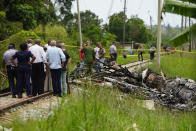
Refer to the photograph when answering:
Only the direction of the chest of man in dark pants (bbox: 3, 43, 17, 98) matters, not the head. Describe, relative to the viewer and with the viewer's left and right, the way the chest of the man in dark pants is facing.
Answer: facing away from the viewer and to the right of the viewer

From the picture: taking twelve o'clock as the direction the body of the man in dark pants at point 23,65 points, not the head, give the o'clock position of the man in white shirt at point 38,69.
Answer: The man in white shirt is roughly at 2 o'clock from the man in dark pants.

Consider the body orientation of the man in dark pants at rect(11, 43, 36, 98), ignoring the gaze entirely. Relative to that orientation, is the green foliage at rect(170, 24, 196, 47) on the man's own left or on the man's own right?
on the man's own right

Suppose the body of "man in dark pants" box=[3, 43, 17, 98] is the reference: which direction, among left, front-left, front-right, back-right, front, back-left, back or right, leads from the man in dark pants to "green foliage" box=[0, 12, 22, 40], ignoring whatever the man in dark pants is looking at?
front-left

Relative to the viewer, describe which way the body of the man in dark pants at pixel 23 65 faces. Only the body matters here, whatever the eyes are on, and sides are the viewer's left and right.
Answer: facing away from the viewer

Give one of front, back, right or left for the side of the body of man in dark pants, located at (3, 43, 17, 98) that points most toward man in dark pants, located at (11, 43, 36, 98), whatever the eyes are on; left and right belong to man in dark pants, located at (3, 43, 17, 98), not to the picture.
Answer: right

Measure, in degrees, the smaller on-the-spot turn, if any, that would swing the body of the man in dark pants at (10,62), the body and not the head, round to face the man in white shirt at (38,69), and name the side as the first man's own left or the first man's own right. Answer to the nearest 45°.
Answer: approximately 45° to the first man's own right
